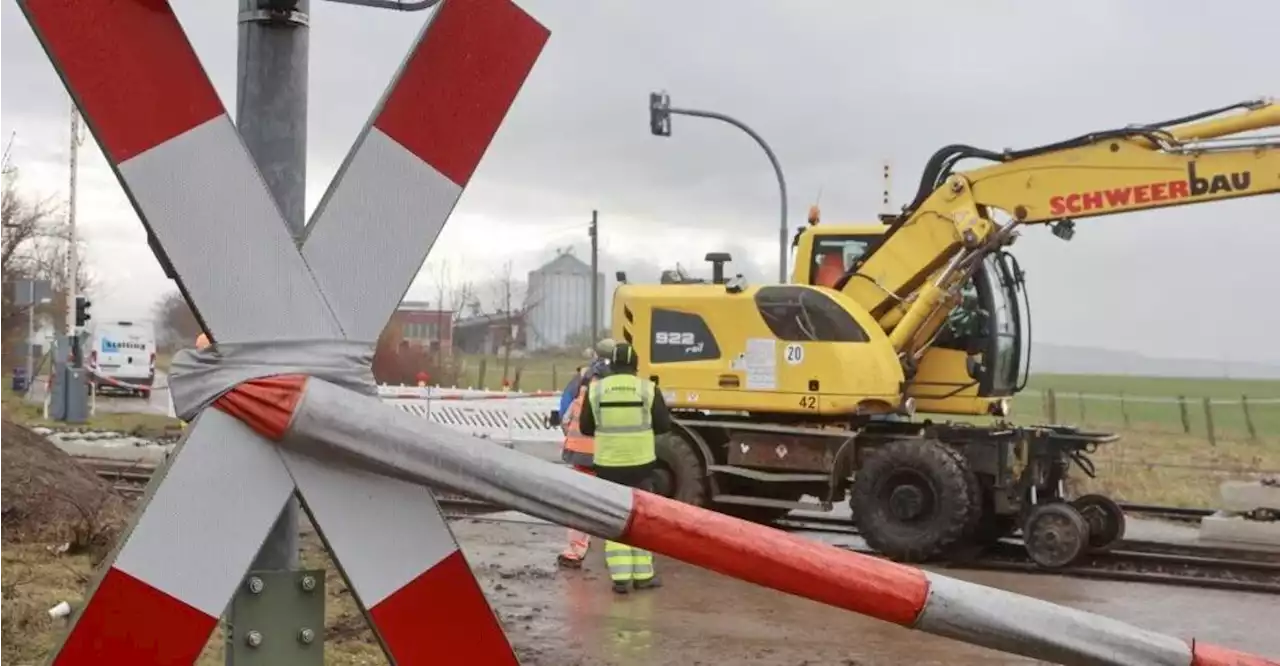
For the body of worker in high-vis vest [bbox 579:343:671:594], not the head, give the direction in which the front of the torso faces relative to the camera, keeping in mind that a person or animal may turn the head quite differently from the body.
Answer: away from the camera

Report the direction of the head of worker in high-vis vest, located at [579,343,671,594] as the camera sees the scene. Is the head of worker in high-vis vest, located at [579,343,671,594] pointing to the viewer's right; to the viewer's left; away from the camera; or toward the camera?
away from the camera

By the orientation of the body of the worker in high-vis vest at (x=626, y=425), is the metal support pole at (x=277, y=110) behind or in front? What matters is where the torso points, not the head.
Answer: behind

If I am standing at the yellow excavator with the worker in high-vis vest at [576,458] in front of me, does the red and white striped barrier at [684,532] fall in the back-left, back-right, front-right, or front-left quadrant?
front-left

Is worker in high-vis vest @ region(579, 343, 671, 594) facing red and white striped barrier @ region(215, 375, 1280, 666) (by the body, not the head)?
no

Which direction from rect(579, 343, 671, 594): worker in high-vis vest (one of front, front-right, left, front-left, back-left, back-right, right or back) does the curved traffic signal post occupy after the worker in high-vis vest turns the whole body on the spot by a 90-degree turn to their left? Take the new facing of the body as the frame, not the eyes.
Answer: right

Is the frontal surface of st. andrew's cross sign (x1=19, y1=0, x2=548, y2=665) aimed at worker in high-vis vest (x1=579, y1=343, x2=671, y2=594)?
no

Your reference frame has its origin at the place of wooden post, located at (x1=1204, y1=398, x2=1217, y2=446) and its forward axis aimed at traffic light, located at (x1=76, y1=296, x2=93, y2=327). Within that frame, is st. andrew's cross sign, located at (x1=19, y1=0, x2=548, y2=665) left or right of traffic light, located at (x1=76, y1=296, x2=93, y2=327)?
left

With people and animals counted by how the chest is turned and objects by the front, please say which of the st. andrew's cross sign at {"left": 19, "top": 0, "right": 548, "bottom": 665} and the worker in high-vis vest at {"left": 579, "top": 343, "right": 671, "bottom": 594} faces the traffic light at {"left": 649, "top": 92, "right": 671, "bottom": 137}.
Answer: the worker in high-vis vest

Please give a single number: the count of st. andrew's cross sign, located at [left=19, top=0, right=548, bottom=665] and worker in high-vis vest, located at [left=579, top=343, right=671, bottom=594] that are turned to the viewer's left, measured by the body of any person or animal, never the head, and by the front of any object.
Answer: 0

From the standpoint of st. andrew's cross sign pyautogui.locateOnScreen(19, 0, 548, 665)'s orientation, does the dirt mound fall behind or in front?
behind

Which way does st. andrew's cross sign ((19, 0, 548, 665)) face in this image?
toward the camera

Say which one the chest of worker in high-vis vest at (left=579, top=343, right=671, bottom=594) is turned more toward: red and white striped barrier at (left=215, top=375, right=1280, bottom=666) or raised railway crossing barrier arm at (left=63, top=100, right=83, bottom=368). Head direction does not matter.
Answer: the raised railway crossing barrier arm

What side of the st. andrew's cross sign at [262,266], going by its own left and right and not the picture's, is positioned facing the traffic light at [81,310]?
back

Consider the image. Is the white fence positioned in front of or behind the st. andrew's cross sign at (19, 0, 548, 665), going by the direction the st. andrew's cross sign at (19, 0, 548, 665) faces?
behind

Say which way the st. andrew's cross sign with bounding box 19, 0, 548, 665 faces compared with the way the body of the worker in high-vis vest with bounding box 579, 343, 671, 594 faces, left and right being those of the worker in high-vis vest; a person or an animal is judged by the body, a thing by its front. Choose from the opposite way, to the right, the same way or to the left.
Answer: the opposite way
